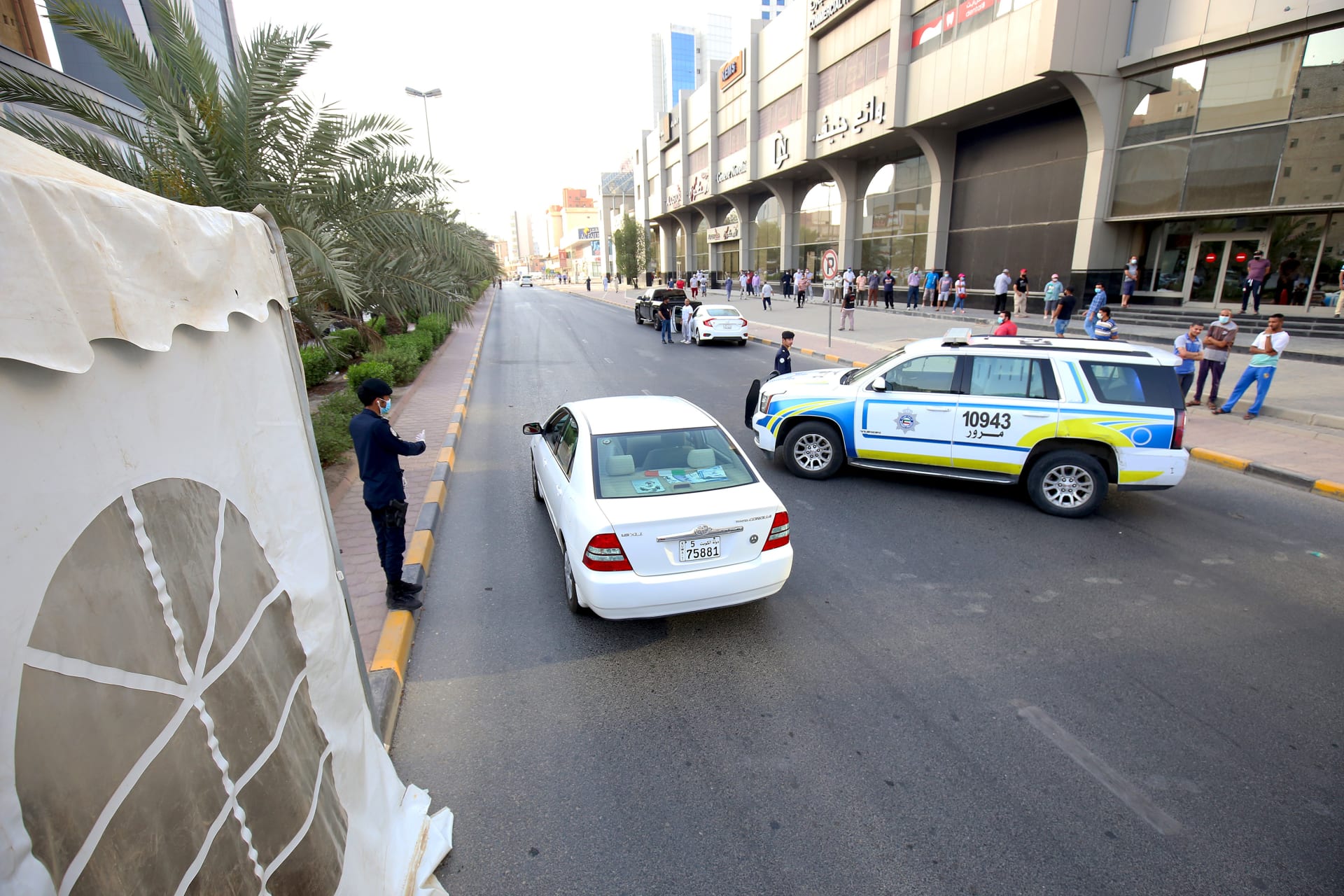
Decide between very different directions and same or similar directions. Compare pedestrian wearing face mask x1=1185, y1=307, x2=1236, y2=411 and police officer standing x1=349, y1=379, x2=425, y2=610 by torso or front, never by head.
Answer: very different directions

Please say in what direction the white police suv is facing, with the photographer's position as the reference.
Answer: facing to the left of the viewer

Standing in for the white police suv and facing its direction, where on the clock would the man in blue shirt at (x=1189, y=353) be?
The man in blue shirt is roughly at 4 o'clock from the white police suv.

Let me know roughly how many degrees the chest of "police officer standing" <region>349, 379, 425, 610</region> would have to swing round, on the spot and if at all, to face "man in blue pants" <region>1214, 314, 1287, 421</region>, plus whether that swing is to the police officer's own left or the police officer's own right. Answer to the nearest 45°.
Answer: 0° — they already face them

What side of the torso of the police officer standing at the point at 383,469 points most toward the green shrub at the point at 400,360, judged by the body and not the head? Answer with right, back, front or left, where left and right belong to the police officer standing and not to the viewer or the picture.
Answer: left

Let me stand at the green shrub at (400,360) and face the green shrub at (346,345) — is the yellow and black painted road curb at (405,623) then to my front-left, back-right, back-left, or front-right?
back-left

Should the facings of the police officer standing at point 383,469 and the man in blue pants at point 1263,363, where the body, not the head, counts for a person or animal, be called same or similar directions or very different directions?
very different directions

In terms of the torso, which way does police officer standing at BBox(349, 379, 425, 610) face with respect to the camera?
to the viewer's right

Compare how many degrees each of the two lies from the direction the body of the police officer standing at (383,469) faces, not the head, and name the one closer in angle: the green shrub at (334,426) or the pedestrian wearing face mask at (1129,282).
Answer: the pedestrian wearing face mask

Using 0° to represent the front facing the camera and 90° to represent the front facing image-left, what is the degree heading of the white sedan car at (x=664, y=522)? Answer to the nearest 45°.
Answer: approximately 135°

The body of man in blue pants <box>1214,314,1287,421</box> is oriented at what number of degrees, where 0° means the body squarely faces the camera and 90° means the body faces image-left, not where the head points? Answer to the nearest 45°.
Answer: approximately 45°

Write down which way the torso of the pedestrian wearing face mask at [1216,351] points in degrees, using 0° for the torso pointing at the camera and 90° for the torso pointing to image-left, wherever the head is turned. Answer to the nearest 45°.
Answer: approximately 45°
